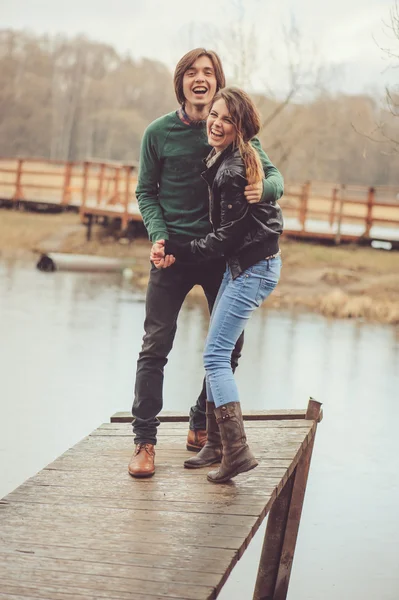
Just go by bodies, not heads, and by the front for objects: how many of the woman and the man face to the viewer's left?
1

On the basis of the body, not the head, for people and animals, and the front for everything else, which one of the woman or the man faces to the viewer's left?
the woman

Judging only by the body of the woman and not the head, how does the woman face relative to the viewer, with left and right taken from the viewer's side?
facing to the left of the viewer

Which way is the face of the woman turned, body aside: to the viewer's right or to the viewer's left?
to the viewer's left
